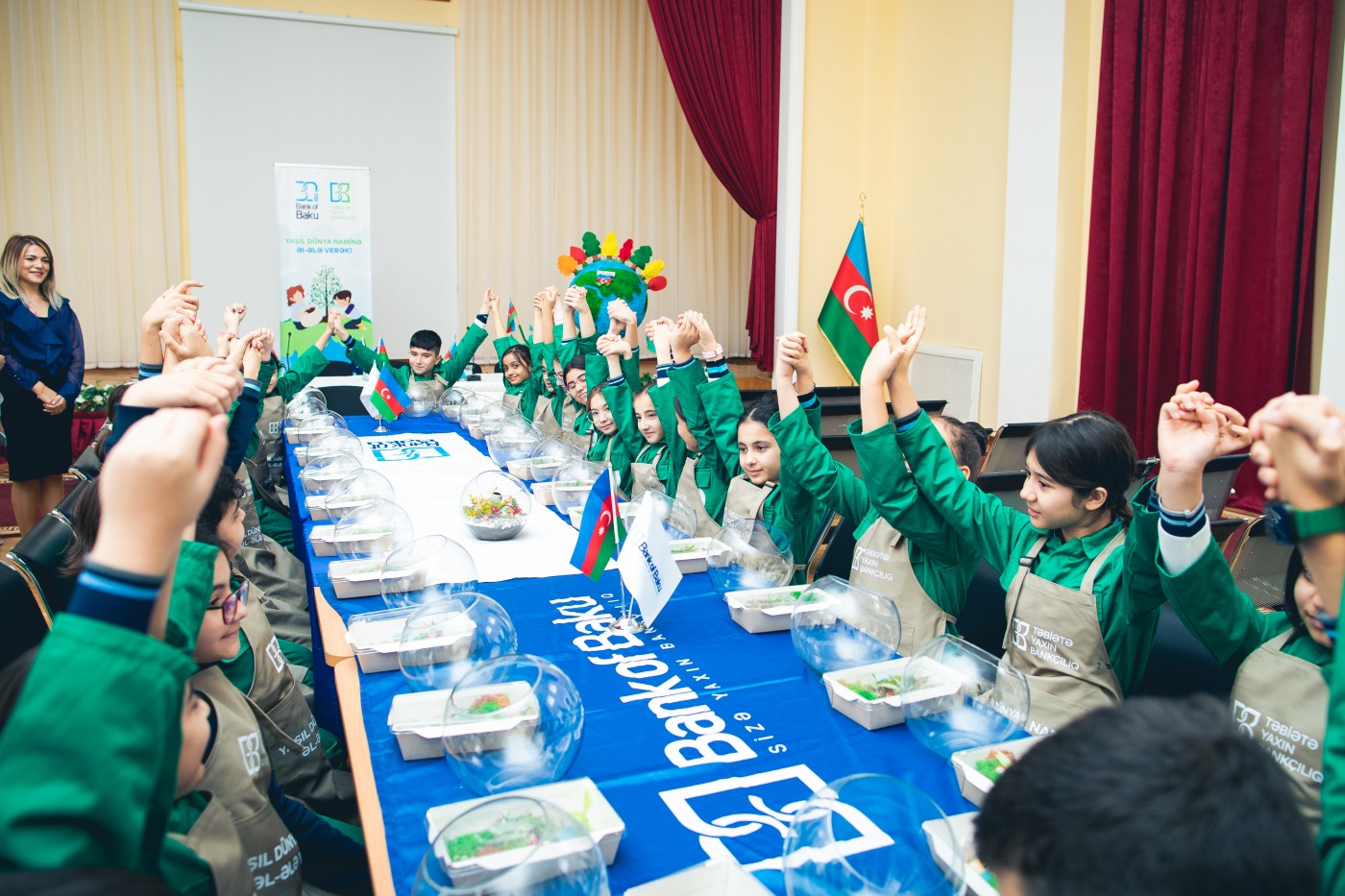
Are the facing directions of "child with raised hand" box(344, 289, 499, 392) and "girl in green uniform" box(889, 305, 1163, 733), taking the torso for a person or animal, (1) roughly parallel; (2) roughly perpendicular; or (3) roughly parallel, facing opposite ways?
roughly perpendicular

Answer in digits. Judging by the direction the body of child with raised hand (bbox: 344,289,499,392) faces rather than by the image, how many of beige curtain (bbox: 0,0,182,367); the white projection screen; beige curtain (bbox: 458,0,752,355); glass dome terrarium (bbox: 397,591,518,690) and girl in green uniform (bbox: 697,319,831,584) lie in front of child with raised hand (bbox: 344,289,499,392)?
2

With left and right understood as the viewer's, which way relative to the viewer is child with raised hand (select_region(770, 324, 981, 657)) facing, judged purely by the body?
facing the viewer and to the left of the viewer

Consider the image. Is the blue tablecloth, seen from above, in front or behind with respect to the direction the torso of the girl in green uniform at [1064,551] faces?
in front

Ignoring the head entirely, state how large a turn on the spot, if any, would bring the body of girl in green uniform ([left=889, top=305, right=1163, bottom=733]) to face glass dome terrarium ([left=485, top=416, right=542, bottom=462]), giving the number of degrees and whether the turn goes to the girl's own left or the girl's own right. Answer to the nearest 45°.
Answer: approximately 90° to the girl's own right

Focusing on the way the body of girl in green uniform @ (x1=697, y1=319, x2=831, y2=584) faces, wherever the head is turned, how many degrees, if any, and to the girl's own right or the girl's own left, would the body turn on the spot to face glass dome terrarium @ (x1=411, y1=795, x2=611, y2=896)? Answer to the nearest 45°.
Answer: approximately 45° to the girl's own left

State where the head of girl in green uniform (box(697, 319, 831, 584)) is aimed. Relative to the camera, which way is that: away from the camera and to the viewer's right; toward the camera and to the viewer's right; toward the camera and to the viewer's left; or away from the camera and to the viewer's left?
toward the camera and to the viewer's left

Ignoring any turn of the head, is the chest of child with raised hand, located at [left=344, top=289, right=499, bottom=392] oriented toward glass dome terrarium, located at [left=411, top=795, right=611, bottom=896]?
yes

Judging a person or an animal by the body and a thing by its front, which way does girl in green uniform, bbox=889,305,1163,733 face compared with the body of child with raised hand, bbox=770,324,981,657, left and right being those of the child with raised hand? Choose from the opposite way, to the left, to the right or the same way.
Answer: the same way

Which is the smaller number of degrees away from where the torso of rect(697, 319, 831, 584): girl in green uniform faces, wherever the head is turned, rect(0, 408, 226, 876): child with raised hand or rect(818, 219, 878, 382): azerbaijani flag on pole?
the child with raised hand

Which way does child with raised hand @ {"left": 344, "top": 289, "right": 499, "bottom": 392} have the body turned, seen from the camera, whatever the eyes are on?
toward the camera

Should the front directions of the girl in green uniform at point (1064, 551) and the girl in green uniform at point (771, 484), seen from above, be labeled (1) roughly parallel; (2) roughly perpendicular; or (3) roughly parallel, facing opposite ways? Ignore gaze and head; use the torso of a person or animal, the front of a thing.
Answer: roughly parallel

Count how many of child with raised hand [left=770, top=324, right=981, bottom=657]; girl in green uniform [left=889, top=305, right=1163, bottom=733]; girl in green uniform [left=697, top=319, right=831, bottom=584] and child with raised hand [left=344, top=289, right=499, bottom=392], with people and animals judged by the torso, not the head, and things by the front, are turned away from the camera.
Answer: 0
